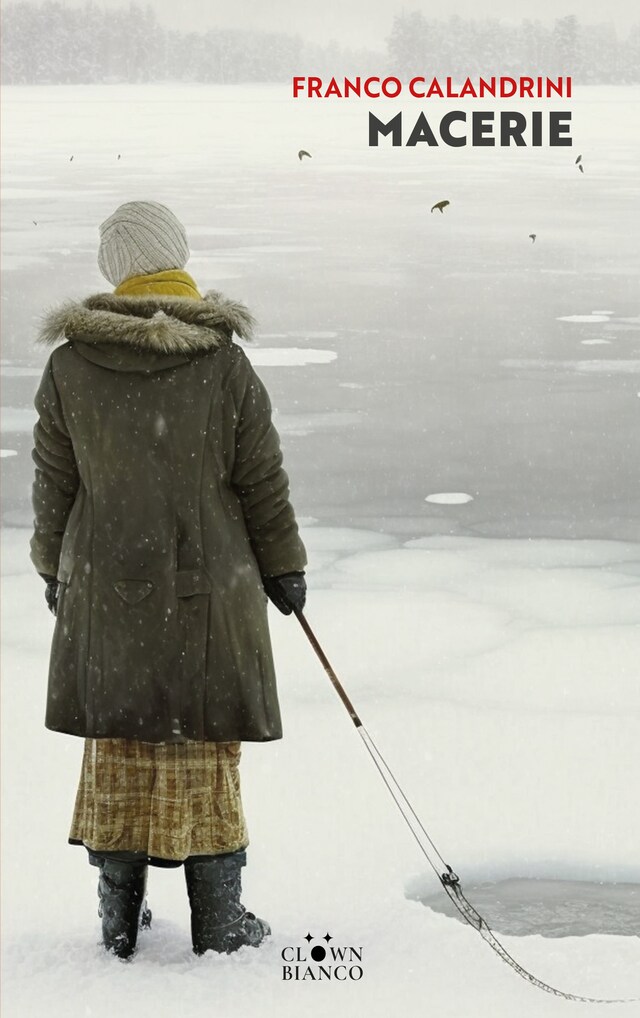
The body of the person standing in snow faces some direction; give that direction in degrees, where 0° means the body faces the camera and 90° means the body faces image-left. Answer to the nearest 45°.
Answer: approximately 180°

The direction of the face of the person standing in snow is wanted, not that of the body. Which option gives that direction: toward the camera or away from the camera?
away from the camera
